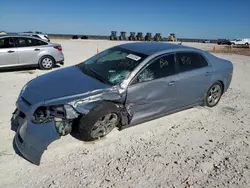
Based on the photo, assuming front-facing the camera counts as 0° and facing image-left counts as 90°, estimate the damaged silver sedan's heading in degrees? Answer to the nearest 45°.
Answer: approximately 45°
